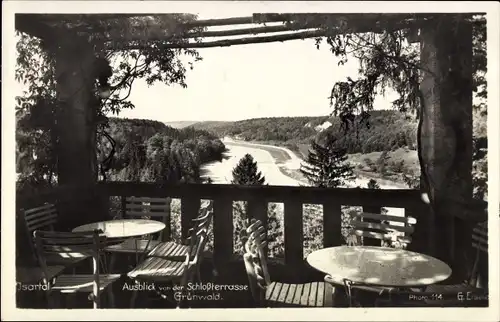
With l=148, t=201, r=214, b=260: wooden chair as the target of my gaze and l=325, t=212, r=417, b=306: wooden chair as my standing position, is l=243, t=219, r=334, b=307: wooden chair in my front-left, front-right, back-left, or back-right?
front-left

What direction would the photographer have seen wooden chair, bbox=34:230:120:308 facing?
facing away from the viewer and to the right of the viewer

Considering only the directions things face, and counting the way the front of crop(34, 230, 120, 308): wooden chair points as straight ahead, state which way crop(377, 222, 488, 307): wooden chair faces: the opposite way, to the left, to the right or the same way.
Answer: to the left

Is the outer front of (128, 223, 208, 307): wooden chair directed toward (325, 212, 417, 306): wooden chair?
no

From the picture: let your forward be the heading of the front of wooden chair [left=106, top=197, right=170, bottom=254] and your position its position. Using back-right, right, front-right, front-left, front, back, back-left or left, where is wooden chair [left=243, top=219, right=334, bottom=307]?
left

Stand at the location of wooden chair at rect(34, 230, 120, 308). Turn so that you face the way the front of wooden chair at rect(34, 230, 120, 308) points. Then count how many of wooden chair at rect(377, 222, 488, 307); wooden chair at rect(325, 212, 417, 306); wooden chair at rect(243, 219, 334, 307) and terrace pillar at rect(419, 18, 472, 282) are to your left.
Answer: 0

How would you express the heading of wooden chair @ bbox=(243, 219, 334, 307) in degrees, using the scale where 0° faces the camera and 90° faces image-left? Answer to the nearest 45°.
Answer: approximately 270°

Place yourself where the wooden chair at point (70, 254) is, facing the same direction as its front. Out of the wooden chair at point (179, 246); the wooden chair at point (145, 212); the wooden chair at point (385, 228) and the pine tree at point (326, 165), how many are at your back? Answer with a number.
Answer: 0

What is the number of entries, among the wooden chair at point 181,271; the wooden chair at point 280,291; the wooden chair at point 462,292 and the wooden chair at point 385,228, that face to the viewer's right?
1

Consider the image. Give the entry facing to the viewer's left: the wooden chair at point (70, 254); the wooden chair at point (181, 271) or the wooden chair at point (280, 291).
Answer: the wooden chair at point (181, 271)

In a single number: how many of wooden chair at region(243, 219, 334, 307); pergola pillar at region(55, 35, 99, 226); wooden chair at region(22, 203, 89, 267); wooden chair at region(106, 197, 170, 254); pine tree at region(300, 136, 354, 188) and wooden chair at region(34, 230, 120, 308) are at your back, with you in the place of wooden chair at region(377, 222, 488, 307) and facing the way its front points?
0

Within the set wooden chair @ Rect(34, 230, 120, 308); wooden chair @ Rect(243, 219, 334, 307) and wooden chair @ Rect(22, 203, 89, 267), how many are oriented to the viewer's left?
0

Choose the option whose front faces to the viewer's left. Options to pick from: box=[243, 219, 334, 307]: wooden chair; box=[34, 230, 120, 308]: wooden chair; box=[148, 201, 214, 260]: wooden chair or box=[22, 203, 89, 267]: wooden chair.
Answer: box=[148, 201, 214, 260]: wooden chair

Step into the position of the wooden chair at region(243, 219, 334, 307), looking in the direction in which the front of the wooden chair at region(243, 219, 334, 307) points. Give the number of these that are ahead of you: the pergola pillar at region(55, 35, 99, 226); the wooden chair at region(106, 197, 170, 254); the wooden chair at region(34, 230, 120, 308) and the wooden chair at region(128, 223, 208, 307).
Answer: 0

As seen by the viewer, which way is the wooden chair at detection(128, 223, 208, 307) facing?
to the viewer's left

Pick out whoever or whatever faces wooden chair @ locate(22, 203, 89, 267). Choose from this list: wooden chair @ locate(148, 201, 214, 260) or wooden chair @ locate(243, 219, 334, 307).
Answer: wooden chair @ locate(148, 201, 214, 260)

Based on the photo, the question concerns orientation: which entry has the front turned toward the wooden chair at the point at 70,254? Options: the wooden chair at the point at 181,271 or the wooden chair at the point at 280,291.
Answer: the wooden chair at the point at 181,271

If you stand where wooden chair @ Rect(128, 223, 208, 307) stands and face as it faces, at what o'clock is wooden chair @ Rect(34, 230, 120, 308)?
wooden chair @ Rect(34, 230, 120, 308) is roughly at 12 o'clock from wooden chair @ Rect(128, 223, 208, 307).

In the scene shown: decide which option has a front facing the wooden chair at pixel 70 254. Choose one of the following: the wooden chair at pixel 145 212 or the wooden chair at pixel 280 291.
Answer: the wooden chair at pixel 145 212

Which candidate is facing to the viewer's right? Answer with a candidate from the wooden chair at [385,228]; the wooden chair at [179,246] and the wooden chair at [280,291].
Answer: the wooden chair at [280,291]

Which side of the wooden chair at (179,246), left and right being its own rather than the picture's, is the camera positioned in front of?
left
